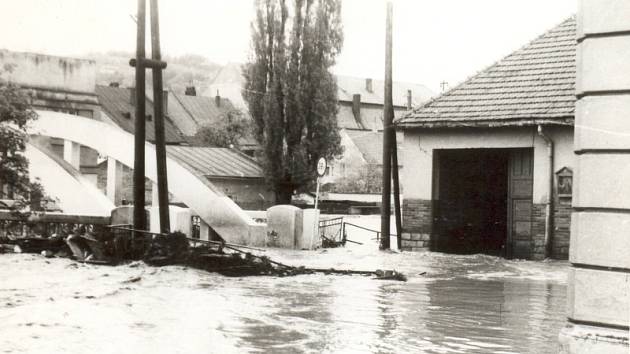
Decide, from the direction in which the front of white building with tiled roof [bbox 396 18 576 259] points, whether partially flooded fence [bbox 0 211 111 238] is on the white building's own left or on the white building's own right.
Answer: on the white building's own right

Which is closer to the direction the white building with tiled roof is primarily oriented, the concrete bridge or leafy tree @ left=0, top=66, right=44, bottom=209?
the leafy tree

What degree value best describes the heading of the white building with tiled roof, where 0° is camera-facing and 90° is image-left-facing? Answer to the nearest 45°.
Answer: approximately 0°

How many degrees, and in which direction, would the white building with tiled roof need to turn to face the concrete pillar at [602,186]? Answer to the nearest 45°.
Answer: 0° — it already faces it

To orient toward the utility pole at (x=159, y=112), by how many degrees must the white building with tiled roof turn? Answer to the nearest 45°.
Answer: approximately 45° to its right

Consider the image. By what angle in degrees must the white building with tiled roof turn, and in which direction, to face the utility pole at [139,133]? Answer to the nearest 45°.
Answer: approximately 45° to its right

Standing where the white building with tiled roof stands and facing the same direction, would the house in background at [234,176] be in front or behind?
behind
